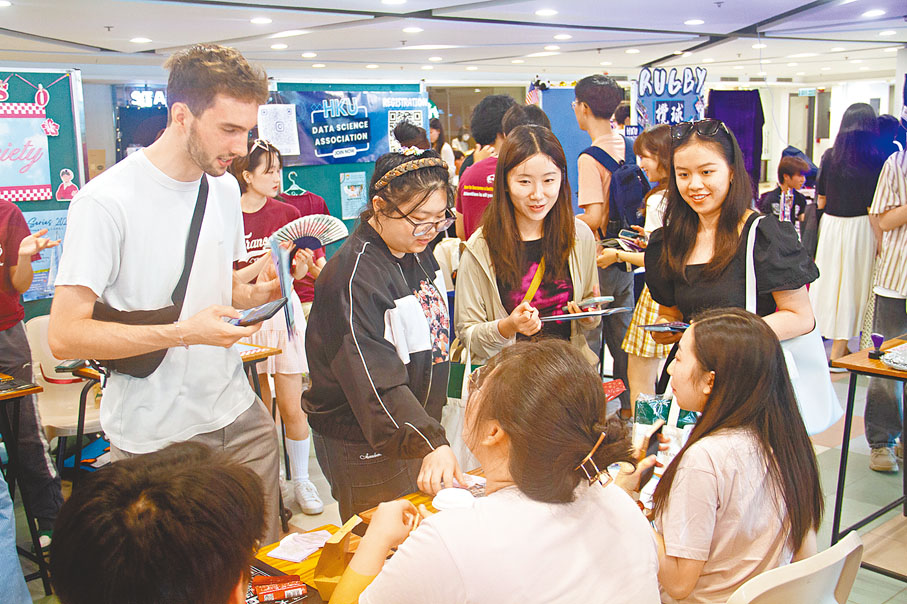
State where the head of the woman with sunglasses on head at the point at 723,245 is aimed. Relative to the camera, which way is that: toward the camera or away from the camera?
toward the camera

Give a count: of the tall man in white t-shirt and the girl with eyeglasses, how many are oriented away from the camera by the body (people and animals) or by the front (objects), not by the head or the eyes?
0

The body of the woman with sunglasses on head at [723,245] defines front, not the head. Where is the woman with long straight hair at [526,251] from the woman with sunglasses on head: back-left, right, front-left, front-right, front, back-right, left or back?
front-right

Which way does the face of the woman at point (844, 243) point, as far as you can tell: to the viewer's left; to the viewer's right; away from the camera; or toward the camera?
away from the camera

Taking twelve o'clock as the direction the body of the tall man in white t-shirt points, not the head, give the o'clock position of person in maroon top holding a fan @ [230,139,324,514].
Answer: The person in maroon top holding a fan is roughly at 8 o'clock from the tall man in white t-shirt.

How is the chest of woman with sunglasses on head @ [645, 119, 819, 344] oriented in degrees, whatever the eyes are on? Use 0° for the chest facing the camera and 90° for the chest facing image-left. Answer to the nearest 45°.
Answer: approximately 45°

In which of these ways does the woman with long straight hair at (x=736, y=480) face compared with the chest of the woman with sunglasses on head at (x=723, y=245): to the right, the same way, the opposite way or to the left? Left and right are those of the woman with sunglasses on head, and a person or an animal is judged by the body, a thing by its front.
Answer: to the right

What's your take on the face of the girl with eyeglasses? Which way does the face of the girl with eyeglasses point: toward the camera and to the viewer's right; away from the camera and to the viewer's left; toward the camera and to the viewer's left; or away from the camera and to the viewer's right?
toward the camera and to the viewer's right

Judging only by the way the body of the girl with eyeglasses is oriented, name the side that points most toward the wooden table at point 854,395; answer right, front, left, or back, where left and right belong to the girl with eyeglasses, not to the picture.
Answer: left

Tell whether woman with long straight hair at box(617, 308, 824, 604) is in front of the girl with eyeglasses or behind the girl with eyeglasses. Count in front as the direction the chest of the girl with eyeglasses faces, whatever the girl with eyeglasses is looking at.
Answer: in front

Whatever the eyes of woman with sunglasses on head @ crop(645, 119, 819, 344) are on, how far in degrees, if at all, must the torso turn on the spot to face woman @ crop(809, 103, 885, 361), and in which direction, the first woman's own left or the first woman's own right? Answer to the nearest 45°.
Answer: approximately 135° to the first woman's own right

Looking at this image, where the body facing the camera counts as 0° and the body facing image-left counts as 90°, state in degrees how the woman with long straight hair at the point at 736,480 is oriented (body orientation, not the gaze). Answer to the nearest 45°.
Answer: approximately 135°

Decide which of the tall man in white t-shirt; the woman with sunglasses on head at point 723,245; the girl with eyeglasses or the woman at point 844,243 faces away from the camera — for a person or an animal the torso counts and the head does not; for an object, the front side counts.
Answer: the woman

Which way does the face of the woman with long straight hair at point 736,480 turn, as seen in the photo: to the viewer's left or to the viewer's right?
to the viewer's left

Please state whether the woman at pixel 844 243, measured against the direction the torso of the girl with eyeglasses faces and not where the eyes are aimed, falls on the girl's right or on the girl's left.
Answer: on the girl's left

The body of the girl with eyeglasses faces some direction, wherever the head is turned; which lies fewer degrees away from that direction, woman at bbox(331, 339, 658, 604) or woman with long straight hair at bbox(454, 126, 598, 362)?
the woman

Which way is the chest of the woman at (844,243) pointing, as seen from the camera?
away from the camera

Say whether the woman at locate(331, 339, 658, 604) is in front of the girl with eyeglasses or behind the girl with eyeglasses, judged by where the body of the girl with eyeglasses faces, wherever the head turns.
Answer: in front

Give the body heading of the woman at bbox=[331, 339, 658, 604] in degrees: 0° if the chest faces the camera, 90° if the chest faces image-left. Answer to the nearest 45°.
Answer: approximately 135°

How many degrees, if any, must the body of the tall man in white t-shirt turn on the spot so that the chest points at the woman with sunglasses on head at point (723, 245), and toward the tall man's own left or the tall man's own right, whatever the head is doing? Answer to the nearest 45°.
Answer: approximately 45° to the tall man's own left
